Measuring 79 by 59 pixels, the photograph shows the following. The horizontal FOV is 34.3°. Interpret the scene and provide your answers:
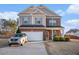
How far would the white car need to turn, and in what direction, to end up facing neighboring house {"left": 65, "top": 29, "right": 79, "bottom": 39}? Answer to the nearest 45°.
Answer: approximately 135° to its left

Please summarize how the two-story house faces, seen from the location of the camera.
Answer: facing the viewer

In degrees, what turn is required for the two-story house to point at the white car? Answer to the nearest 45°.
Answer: approximately 90° to its right

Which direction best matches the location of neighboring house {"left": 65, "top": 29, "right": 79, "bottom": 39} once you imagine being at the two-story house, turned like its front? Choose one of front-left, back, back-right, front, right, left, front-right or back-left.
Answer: left

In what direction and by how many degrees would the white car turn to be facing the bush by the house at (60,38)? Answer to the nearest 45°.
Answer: approximately 135° to its left

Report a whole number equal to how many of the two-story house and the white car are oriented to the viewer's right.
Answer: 0

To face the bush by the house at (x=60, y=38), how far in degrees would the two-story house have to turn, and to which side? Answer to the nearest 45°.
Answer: approximately 90° to its left
